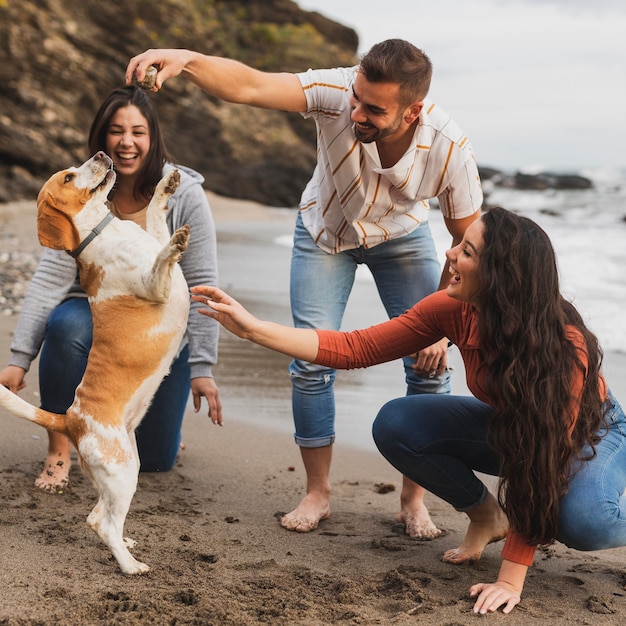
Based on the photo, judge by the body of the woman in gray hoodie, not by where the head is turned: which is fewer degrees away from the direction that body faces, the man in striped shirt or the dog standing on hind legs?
the dog standing on hind legs

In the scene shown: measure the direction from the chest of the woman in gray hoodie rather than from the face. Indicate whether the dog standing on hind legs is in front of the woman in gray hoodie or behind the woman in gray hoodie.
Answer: in front

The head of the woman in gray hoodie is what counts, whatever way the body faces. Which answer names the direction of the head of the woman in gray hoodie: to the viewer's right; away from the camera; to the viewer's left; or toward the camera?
toward the camera

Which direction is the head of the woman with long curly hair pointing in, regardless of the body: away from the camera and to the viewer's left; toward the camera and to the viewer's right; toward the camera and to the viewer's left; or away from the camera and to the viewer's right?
toward the camera and to the viewer's left

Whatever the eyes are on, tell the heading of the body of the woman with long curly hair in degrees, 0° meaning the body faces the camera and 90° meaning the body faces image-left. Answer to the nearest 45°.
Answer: approximately 90°

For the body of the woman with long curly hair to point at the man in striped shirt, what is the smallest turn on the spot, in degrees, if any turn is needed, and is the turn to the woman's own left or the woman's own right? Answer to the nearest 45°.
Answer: approximately 45° to the woman's own right

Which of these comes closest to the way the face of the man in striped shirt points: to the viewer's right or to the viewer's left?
to the viewer's left

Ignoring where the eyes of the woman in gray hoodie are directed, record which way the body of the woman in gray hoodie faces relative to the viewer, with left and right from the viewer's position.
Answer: facing the viewer

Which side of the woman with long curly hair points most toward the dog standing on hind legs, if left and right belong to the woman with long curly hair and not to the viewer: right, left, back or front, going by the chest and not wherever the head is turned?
front
